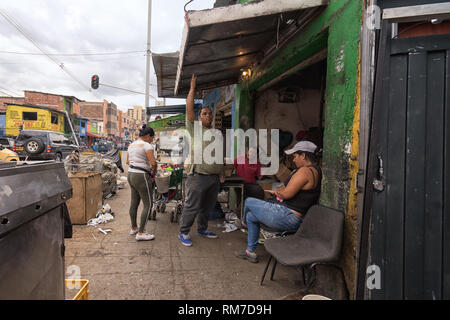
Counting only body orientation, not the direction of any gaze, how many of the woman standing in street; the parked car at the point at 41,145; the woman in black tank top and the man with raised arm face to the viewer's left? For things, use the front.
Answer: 1

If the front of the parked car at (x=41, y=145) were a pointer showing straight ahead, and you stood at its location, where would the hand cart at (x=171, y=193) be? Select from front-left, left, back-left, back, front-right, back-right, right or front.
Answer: back-right

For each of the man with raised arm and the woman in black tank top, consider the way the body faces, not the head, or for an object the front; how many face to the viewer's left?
1

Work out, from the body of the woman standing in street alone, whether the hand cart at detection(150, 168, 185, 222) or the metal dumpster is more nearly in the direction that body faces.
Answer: the hand cart

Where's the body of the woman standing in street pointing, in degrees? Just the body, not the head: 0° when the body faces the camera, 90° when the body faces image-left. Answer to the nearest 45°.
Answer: approximately 225°

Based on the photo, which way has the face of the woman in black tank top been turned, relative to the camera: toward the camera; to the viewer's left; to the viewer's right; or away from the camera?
to the viewer's left

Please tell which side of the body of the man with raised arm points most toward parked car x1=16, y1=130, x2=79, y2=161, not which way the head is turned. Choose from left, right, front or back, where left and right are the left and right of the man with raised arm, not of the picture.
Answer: back

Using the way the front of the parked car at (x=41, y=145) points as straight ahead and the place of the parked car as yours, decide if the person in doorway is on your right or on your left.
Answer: on your right

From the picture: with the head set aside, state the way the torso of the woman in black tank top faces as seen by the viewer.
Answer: to the viewer's left

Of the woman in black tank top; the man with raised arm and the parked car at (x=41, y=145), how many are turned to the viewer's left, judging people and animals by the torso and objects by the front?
1

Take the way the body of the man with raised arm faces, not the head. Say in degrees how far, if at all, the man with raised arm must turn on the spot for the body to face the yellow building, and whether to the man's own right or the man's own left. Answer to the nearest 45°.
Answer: approximately 180°

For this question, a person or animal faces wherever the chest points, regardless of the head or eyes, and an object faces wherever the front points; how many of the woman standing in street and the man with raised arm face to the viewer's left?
0

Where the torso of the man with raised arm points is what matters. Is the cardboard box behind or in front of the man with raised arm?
behind
